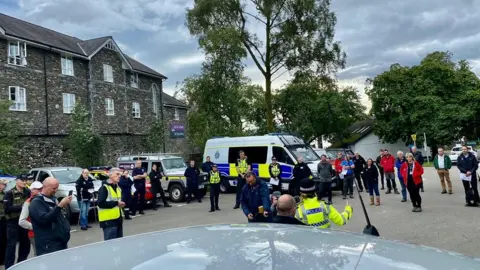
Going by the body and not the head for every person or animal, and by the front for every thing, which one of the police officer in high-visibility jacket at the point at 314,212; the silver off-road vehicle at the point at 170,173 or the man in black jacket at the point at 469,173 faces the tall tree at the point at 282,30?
the police officer in high-visibility jacket

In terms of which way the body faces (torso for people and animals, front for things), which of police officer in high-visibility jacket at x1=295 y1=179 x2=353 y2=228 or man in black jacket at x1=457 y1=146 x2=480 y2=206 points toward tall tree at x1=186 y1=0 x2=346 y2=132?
the police officer in high-visibility jacket

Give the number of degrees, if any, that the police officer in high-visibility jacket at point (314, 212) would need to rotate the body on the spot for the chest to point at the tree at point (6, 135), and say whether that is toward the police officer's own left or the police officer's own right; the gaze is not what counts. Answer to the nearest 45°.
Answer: approximately 45° to the police officer's own left

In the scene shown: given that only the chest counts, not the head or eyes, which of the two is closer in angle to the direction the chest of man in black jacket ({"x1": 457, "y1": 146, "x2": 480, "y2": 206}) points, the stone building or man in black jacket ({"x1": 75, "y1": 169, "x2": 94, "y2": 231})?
the man in black jacket

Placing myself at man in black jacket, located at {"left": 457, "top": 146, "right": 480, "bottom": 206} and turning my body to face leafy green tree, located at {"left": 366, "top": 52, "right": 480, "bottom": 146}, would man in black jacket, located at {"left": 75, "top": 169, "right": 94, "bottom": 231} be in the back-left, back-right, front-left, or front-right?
back-left

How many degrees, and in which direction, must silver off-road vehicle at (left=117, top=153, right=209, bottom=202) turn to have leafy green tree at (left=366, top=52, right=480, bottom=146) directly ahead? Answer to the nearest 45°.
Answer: approximately 90° to its left

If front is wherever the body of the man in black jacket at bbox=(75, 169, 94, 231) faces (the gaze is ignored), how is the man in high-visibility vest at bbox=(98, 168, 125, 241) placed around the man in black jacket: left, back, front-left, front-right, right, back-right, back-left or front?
front-right

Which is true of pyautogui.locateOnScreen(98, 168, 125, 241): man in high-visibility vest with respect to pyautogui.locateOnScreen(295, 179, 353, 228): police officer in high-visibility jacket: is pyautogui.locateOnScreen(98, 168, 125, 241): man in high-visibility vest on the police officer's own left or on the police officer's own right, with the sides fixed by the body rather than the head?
on the police officer's own left

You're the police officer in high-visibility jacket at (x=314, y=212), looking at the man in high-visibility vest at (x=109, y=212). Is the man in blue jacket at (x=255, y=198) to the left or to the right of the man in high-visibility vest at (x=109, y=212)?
right

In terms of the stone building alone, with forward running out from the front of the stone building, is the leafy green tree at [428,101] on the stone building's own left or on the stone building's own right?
on the stone building's own left

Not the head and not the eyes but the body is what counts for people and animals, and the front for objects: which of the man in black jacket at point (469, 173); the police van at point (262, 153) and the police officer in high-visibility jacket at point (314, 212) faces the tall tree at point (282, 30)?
the police officer in high-visibility jacket

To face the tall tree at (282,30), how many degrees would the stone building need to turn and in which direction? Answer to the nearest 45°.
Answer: approximately 45° to its left

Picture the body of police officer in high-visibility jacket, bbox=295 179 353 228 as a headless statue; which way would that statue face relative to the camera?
away from the camera
